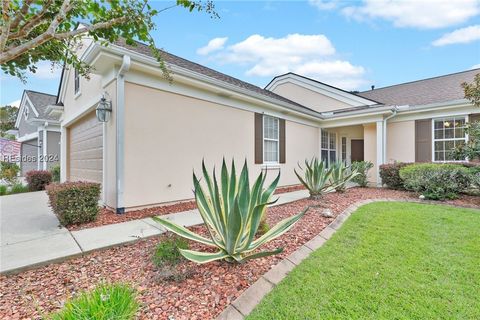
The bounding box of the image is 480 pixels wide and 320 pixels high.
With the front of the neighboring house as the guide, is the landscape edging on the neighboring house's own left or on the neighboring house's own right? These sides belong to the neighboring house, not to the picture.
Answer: on the neighboring house's own left

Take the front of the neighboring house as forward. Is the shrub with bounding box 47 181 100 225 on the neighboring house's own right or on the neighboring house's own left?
on the neighboring house's own left

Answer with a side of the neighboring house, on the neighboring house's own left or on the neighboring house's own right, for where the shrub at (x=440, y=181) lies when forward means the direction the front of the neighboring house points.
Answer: on the neighboring house's own left

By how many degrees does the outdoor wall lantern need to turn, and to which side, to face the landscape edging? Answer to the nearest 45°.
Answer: approximately 45° to its left

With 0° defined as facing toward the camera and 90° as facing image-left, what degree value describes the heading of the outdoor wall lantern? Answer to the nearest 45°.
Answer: approximately 45°

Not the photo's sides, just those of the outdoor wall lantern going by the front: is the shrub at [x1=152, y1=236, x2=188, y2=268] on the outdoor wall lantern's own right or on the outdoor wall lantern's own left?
on the outdoor wall lantern's own left

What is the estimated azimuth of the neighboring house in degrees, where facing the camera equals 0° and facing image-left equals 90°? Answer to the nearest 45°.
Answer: approximately 45°

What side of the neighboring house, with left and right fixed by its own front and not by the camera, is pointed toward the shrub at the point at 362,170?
left

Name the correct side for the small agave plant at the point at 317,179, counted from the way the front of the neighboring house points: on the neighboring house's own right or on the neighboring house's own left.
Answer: on the neighboring house's own left
